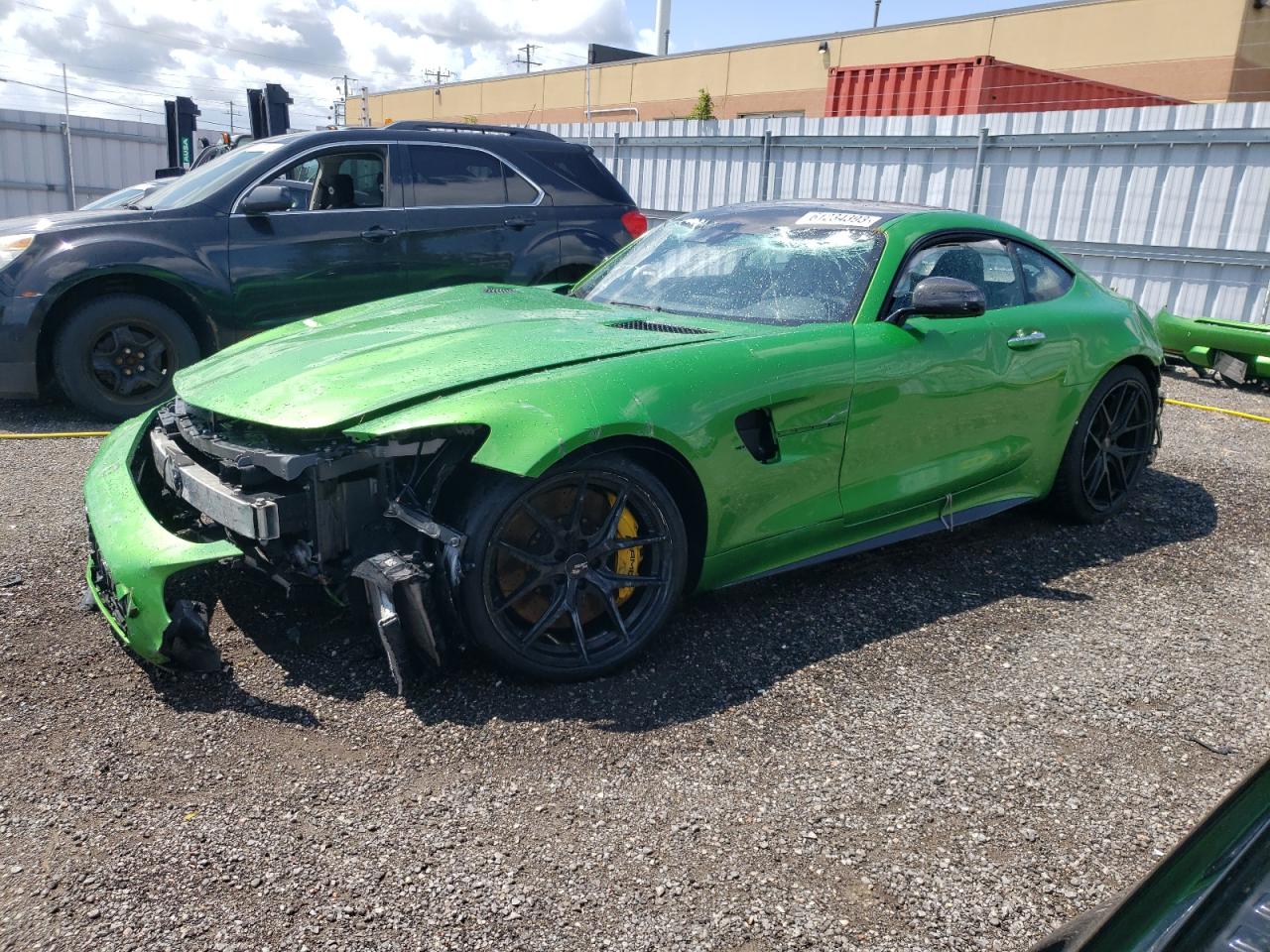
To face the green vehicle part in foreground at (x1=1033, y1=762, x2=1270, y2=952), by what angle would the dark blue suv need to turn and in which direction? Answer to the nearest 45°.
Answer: approximately 90° to its left

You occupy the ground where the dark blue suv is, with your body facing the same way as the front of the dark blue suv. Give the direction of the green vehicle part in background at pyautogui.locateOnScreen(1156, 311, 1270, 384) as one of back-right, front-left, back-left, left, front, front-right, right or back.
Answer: back

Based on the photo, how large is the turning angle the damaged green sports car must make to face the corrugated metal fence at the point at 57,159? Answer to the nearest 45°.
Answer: approximately 90° to its right

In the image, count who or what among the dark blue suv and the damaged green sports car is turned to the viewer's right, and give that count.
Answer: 0

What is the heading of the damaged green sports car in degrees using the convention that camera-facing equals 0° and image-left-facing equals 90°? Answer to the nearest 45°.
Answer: approximately 45°

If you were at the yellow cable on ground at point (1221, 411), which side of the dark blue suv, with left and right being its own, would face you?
back

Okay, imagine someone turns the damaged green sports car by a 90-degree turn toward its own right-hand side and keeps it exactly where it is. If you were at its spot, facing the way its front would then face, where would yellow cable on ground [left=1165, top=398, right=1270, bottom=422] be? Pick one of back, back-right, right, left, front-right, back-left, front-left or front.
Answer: right

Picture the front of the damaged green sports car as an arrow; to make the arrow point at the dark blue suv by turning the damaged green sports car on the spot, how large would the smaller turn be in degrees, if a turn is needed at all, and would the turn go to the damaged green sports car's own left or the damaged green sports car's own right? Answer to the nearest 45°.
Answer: approximately 90° to the damaged green sports car's own right

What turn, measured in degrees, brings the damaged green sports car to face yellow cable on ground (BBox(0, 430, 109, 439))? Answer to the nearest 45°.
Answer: approximately 90° to its right

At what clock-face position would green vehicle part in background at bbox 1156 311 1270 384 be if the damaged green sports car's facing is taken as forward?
The green vehicle part in background is roughly at 6 o'clock from the damaged green sports car.

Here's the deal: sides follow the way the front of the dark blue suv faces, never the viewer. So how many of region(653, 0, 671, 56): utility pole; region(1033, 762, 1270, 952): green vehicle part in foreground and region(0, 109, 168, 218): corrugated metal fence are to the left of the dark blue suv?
1

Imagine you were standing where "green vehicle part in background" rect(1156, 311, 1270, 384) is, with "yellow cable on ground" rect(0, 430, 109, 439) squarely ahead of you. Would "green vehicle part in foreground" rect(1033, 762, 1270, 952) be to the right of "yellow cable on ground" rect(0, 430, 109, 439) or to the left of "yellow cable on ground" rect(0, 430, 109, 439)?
left

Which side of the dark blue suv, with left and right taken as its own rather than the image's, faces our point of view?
left

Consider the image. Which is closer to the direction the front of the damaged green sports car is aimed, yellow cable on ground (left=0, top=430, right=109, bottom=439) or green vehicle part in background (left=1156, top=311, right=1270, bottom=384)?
the yellow cable on ground
